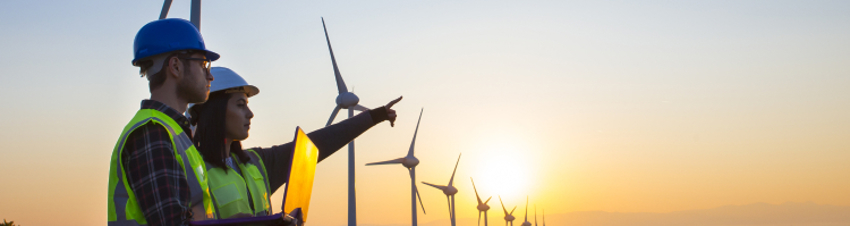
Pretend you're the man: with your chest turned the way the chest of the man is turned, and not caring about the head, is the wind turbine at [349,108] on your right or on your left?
on your left

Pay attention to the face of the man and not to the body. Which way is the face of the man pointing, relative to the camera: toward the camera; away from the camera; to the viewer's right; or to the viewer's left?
to the viewer's right

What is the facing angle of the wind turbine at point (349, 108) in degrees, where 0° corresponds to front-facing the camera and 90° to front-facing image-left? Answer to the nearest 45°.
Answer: approximately 45°

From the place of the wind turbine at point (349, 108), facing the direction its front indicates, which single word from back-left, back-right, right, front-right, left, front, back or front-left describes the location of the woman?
front-left

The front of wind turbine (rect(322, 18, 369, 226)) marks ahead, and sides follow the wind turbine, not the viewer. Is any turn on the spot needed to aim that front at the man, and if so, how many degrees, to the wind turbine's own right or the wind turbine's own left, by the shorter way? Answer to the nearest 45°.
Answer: approximately 45° to the wind turbine's own left

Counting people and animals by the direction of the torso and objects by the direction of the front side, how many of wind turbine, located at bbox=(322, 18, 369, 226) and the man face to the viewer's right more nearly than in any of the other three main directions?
1

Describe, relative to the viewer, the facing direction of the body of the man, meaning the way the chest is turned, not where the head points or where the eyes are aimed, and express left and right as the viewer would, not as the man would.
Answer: facing to the right of the viewer

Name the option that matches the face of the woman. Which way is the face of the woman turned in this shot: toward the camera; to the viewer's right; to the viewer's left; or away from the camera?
to the viewer's right
